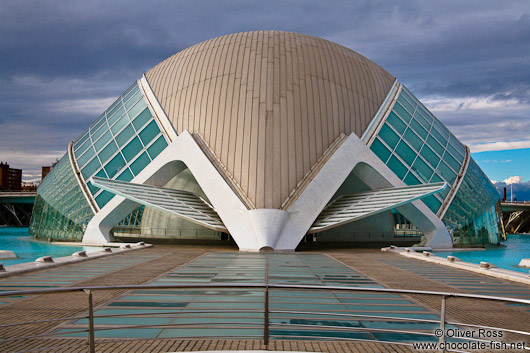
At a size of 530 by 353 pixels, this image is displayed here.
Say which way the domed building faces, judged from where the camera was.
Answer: facing the viewer
